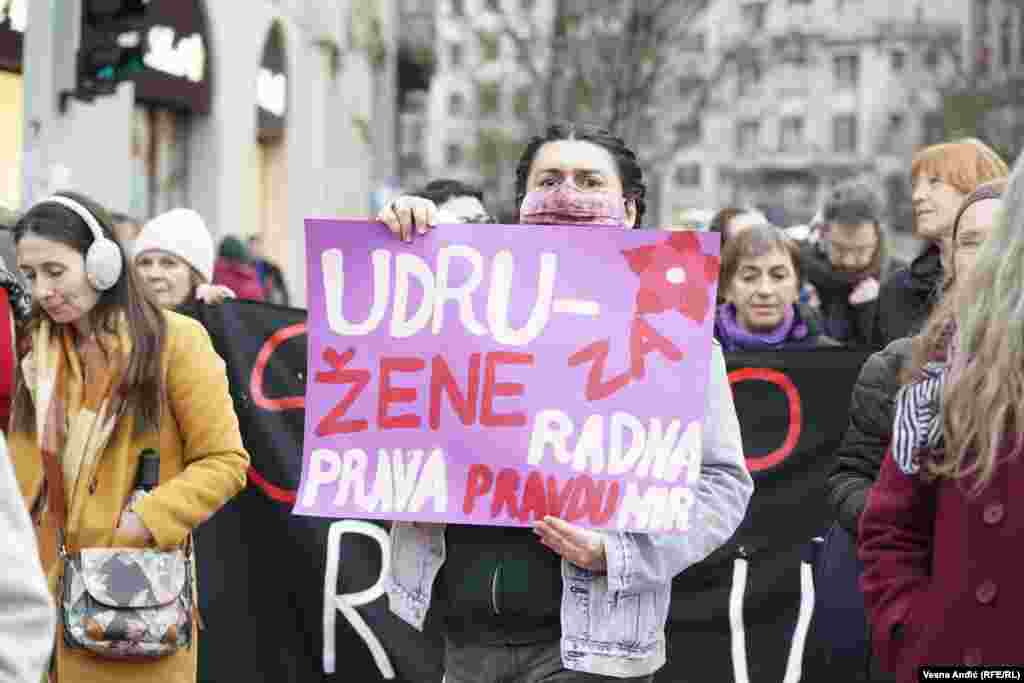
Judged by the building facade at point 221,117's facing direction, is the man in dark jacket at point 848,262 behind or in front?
in front

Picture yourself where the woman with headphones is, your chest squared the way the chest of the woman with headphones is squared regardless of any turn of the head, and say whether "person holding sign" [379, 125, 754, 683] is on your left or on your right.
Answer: on your left

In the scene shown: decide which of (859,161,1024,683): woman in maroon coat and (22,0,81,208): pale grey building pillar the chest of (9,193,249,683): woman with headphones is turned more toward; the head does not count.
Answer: the woman in maroon coat

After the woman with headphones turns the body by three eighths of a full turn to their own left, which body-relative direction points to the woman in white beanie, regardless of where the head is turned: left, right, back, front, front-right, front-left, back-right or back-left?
left

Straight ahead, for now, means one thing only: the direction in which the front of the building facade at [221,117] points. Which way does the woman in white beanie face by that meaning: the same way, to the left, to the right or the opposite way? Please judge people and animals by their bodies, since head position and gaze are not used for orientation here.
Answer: to the right

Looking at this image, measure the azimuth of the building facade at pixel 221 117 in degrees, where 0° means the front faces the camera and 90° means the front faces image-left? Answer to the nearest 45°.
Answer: approximately 315°

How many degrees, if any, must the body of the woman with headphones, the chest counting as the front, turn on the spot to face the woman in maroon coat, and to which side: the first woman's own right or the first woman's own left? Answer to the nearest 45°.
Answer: approximately 90° to the first woman's own left

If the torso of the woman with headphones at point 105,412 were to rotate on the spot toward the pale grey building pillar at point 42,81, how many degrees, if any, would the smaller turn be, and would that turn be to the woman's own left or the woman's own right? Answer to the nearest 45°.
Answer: approximately 135° to the woman's own right

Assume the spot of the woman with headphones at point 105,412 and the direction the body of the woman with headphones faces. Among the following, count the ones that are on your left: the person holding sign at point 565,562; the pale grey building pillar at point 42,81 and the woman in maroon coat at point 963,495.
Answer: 2

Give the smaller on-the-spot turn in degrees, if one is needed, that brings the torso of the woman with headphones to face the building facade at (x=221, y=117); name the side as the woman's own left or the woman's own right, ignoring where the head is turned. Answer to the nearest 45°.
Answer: approximately 135° to the woman's own right

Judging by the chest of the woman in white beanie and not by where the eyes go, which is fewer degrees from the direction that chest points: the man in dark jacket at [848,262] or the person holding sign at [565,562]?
the person holding sign

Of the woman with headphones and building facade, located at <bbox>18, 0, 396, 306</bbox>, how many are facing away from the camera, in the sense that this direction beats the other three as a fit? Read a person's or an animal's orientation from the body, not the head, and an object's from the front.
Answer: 0

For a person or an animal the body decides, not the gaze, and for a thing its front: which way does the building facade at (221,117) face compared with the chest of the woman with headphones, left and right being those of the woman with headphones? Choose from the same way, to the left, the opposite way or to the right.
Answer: to the left
